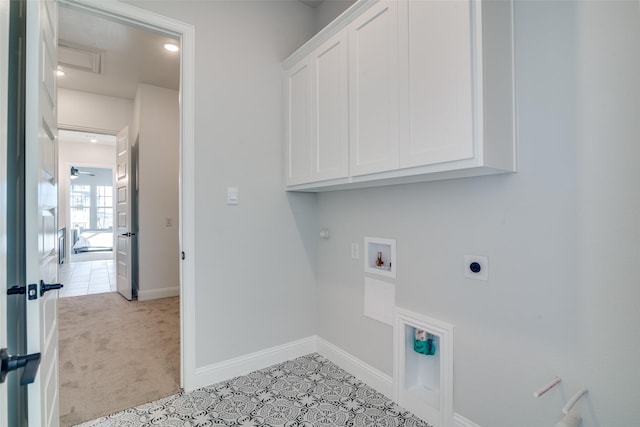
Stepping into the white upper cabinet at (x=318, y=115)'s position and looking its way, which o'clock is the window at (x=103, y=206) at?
The window is roughly at 3 o'clock from the white upper cabinet.

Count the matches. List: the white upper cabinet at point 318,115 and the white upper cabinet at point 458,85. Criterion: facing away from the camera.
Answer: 0

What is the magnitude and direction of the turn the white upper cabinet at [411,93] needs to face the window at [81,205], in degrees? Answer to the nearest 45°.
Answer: approximately 90° to its right

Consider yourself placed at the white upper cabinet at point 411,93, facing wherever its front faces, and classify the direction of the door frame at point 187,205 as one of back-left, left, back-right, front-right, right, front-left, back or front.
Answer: front-right

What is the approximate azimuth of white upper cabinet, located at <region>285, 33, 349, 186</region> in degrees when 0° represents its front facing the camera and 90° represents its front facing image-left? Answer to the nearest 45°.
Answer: approximately 45°

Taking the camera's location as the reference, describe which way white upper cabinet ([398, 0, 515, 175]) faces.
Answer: facing the viewer and to the left of the viewer

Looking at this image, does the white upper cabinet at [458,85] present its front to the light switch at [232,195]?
no

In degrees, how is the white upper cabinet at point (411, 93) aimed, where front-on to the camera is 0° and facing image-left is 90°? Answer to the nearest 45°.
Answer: approximately 45°

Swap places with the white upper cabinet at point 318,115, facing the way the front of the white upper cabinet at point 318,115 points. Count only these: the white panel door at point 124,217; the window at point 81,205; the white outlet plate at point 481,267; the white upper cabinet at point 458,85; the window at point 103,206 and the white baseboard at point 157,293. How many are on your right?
4

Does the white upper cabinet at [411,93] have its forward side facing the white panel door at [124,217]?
no

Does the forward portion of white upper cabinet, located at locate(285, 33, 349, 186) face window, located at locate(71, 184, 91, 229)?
no

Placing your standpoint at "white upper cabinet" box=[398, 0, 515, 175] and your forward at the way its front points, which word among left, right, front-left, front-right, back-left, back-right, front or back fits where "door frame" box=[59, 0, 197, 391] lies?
front-right

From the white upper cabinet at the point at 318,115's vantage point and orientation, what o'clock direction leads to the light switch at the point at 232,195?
The light switch is roughly at 2 o'clock from the white upper cabinet.
